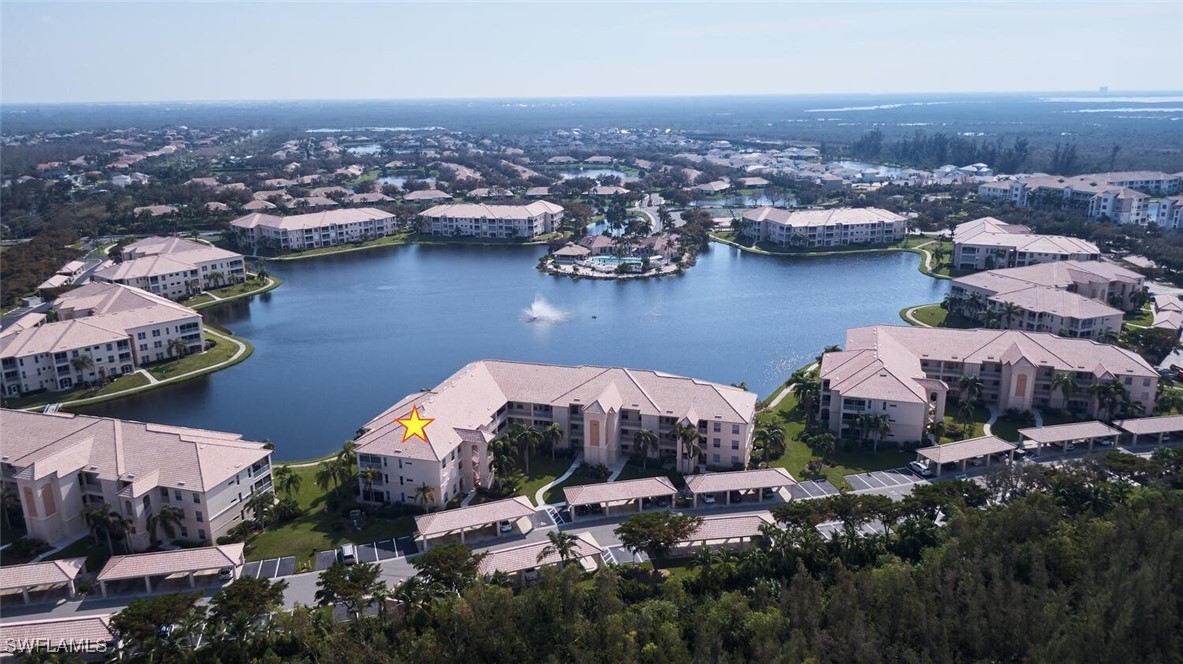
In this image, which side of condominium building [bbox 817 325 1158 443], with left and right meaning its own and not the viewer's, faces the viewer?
front

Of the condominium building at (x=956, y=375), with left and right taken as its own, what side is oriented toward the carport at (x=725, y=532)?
front

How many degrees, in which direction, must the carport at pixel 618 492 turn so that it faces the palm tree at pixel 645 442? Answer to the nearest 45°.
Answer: approximately 180°

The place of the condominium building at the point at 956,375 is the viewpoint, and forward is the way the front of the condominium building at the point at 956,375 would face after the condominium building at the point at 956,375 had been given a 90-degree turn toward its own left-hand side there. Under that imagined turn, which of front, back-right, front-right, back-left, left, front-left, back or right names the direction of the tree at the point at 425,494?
back-right

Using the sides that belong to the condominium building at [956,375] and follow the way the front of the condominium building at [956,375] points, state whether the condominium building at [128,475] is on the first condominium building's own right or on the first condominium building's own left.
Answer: on the first condominium building's own right

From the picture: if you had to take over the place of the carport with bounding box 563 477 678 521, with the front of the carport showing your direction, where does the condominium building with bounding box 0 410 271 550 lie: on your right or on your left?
on your right

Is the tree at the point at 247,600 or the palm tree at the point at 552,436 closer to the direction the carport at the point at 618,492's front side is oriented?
the tree

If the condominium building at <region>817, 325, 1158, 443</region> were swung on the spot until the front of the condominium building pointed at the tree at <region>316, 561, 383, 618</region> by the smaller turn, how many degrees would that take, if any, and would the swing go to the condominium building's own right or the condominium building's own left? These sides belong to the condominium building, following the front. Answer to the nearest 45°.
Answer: approximately 45° to the condominium building's own right

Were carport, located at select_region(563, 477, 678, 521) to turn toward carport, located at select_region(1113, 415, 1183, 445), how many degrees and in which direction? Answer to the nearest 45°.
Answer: approximately 90° to its left

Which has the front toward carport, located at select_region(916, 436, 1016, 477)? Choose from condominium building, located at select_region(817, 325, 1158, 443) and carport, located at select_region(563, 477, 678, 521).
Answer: the condominium building

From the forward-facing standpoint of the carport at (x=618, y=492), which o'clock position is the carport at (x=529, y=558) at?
the carport at (x=529, y=558) is roughly at 1 o'clock from the carport at (x=618, y=492).

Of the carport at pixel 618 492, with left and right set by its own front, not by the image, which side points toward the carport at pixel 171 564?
right

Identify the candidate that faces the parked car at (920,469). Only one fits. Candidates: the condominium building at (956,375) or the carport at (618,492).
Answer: the condominium building

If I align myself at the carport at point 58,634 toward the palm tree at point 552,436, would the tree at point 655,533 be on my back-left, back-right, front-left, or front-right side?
front-right

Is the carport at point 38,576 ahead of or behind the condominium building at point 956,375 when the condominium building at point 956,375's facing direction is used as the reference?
ahead

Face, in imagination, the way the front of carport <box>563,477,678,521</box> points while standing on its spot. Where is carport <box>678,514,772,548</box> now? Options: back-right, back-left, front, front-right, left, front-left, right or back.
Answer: front-left

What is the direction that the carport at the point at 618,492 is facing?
toward the camera

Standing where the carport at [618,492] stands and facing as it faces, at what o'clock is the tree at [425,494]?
The tree is roughly at 3 o'clock from the carport.

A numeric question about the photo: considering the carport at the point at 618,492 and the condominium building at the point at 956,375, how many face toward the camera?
2
